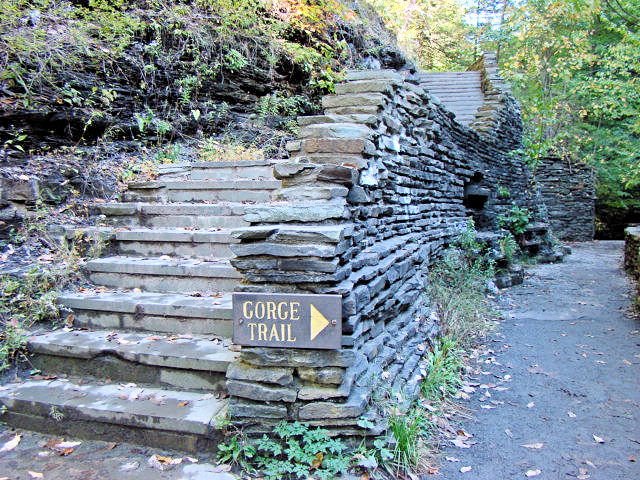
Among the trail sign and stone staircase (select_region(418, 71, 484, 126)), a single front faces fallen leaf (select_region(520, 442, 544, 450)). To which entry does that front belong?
the stone staircase

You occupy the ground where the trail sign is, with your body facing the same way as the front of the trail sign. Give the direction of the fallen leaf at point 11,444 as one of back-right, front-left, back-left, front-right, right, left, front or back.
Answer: right

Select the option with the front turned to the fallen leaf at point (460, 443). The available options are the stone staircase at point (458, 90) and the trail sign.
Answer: the stone staircase

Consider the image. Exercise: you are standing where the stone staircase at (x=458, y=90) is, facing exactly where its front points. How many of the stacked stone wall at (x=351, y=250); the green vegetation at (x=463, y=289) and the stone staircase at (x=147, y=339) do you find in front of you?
3

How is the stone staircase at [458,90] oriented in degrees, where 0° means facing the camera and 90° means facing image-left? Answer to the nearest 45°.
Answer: approximately 0°

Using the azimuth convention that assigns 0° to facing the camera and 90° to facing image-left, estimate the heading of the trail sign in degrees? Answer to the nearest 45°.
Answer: approximately 0°

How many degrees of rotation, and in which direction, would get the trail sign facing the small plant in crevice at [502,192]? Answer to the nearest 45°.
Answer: approximately 135° to its left

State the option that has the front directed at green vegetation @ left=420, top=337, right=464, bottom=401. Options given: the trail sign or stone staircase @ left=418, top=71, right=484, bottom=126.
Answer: the stone staircase

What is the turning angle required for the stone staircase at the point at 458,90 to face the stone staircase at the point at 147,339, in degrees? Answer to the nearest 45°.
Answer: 0° — it already faces it

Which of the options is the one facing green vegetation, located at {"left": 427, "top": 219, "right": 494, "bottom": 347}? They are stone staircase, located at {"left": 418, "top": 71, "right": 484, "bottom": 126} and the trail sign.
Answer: the stone staircase

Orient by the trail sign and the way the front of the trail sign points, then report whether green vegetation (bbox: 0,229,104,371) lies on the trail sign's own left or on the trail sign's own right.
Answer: on the trail sign's own right

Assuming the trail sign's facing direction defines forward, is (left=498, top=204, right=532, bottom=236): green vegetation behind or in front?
behind
